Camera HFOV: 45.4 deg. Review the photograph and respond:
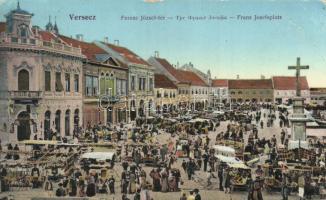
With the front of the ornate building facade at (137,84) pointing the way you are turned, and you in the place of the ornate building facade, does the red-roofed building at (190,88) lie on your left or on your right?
on your left

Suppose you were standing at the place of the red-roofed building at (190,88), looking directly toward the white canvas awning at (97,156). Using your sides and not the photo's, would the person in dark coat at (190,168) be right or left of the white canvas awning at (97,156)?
left

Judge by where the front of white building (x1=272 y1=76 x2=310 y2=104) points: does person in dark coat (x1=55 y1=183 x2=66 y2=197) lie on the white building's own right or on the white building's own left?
on the white building's own right

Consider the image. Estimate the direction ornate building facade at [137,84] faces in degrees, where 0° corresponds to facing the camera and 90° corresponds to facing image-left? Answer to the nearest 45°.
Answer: approximately 315°

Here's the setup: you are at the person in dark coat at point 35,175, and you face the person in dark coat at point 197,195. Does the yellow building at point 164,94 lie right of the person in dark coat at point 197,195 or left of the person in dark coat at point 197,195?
left

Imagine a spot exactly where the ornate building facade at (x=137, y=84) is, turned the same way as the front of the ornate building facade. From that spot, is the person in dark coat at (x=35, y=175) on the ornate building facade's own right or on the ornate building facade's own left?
on the ornate building facade's own right

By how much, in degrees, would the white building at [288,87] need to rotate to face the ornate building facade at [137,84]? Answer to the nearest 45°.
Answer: approximately 90° to its right

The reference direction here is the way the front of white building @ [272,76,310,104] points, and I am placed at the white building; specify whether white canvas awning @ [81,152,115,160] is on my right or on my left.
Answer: on my right

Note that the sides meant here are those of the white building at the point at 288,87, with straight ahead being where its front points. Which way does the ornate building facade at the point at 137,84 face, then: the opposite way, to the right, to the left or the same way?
to the left

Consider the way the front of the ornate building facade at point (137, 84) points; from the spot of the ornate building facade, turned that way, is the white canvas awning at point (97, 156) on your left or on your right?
on your right

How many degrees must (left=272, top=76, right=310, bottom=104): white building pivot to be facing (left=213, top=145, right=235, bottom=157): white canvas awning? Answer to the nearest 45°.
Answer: approximately 45° to its right
